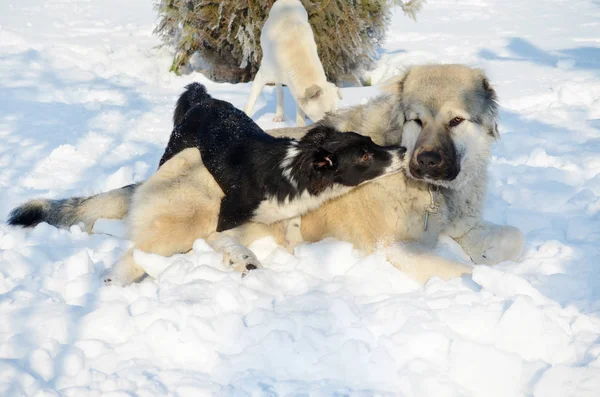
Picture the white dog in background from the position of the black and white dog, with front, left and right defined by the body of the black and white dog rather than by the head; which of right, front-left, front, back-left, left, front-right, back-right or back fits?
left

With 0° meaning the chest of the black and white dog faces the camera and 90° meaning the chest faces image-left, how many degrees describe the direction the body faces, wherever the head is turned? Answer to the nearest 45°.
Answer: approximately 270°

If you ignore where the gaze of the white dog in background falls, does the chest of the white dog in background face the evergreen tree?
no

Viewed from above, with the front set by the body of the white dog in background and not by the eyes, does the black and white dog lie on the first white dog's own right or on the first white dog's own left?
on the first white dog's own right

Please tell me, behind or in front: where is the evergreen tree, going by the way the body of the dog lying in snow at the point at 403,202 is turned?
behind

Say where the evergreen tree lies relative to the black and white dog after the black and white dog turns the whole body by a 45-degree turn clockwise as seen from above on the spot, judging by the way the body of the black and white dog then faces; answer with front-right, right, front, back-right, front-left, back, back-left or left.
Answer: back-left

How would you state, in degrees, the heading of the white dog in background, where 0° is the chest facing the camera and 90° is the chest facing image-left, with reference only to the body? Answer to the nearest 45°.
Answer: approximately 315°

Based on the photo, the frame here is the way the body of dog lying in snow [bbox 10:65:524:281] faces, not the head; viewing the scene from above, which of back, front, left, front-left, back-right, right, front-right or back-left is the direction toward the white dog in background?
back-left

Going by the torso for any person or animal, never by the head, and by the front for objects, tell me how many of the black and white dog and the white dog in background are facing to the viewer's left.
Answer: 0

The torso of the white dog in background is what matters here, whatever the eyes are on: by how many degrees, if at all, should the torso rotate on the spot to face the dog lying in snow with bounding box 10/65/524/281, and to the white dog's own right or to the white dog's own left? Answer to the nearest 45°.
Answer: approximately 45° to the white dog's own right
